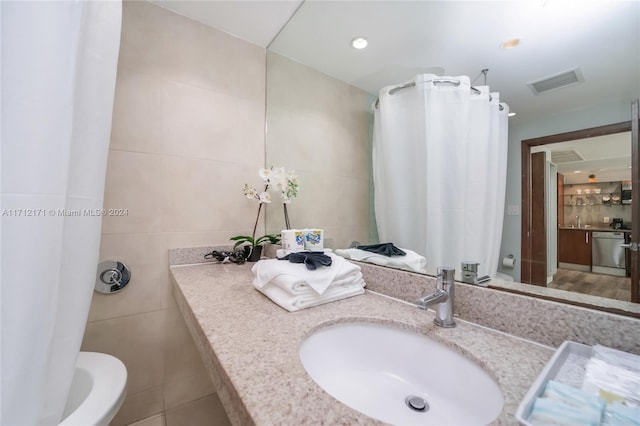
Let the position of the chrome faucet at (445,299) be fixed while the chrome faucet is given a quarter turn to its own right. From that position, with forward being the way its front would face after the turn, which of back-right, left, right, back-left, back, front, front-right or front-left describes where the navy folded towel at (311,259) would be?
front-left

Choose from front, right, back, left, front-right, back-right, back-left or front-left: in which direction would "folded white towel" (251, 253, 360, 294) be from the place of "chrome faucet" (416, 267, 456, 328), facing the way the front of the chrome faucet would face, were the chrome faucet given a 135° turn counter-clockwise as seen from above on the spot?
back

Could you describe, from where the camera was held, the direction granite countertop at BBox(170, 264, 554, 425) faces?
facing the viewer and to the left of the viewer

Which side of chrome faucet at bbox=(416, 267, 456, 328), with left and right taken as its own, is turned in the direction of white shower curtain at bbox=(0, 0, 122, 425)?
front

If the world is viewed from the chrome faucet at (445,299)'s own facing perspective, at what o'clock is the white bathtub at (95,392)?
The white bathtub is roughly at 1 o'clock from the chrome faucet.
